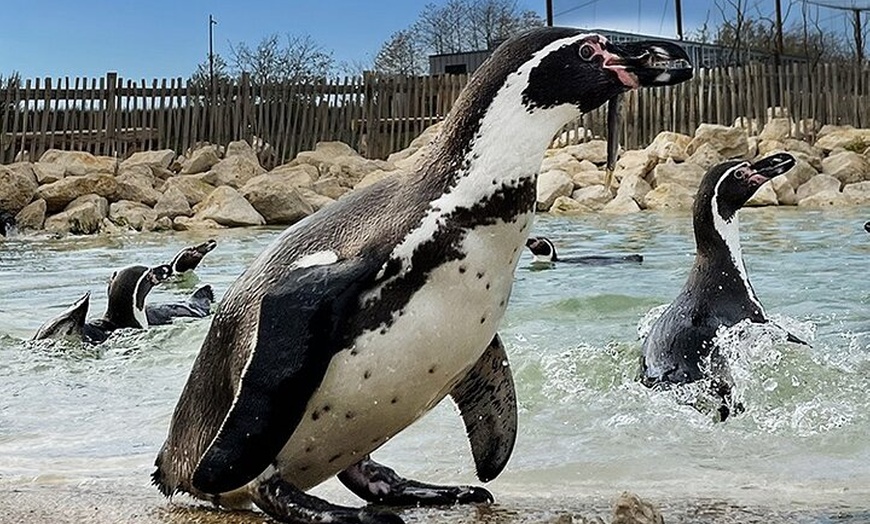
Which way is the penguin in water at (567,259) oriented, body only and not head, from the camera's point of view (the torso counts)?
to the viewer's left

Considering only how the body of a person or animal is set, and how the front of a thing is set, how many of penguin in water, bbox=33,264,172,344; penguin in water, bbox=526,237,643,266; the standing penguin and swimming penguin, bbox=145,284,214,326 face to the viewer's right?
3

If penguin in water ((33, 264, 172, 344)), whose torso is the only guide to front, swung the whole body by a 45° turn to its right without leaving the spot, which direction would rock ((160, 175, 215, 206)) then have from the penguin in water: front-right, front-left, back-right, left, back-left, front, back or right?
back-left

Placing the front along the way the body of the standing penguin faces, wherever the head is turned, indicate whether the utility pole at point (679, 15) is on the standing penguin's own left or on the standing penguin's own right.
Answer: on the standing penguin's own left

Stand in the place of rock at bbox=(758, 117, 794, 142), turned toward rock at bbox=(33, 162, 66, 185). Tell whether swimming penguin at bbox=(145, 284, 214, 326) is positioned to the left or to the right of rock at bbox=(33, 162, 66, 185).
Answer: left

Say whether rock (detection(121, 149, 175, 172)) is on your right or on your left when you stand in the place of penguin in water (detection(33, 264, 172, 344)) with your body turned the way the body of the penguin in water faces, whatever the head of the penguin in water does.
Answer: on your left

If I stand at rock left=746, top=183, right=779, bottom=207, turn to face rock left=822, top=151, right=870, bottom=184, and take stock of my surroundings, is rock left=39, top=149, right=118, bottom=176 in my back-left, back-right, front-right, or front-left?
back-left

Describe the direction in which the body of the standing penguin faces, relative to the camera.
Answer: to the viewer's right

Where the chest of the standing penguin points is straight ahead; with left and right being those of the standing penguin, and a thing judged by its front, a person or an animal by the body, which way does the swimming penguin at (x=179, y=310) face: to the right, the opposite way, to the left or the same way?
the same way

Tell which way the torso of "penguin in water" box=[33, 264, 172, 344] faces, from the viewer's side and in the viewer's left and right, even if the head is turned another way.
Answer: facing to the right of the viewer

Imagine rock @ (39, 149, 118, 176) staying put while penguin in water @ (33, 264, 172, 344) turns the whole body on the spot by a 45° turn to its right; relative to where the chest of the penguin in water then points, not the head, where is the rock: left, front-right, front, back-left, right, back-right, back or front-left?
back-left

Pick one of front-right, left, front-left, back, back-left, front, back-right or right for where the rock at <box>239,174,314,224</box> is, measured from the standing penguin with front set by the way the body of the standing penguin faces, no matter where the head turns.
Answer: left

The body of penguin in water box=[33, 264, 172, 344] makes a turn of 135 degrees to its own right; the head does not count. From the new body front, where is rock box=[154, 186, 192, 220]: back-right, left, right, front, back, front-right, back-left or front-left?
back-right

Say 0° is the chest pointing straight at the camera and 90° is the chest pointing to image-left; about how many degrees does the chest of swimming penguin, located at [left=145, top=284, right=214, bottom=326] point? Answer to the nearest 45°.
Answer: approximately 270°
